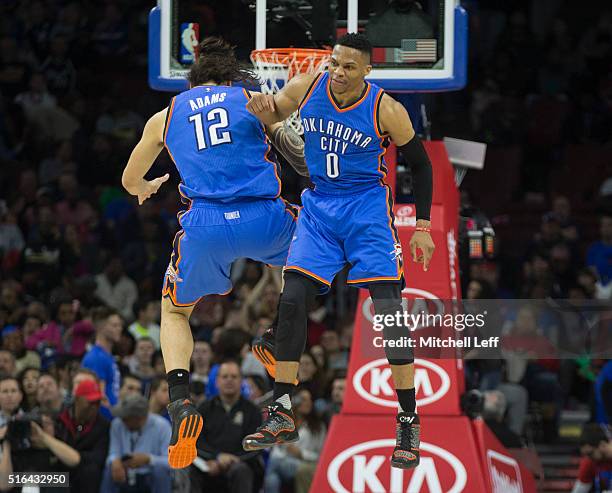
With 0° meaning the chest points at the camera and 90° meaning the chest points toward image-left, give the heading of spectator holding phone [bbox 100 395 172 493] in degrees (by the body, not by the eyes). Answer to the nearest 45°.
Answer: approximately 0°

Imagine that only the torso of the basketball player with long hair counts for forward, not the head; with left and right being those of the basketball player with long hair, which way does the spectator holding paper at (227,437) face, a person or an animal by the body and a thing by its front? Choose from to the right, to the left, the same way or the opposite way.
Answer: the opposite way

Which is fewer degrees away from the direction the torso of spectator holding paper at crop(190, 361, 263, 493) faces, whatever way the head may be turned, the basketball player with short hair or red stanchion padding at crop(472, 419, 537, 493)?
the basketball player with short hair

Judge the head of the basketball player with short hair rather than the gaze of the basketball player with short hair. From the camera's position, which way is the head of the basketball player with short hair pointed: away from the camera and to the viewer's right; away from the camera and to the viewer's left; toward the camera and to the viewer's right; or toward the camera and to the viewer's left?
toward the camera and to the viewer's left

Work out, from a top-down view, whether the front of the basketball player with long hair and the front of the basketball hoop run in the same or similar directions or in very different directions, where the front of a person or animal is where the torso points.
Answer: very different directions

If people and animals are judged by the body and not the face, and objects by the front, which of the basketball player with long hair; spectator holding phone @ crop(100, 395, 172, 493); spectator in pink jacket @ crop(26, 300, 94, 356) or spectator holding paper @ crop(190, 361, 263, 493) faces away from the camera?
the basketball player with long hair

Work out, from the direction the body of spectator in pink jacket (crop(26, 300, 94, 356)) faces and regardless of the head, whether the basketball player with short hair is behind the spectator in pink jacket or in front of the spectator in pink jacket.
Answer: in front

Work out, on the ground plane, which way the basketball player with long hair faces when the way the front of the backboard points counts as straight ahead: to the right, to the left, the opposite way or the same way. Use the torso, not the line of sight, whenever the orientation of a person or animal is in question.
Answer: the opposite way

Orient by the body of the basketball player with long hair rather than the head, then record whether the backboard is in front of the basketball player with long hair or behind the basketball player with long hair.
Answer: in front
